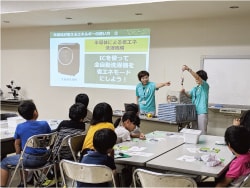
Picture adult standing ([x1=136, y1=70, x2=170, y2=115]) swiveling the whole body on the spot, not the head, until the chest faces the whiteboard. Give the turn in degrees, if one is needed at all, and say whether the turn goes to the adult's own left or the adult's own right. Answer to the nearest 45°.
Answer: approximately 90° to the adult's own left

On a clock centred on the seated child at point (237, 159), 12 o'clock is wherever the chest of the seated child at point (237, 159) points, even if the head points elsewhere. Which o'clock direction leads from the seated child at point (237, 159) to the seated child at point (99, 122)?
the seated child at point (99, 122) is roughly at 11 o'clock from the seated child at point (237, 159).

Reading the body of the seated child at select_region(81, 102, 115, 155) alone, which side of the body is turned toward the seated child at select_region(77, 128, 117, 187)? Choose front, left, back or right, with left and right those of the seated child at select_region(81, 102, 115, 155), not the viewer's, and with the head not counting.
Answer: back

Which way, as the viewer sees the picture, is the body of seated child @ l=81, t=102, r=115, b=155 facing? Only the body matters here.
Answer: away from the camera

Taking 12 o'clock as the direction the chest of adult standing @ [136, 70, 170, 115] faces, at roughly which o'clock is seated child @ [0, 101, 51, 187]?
The seated child is roughly at 1 o'clock from the adult standing.

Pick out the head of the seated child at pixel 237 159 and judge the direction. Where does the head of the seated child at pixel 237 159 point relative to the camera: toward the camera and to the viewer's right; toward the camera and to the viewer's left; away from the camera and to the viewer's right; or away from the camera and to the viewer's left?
away from the camera and to the viewer's left

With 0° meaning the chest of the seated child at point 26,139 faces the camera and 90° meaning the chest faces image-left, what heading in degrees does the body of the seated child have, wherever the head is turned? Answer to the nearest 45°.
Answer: approximately 135°

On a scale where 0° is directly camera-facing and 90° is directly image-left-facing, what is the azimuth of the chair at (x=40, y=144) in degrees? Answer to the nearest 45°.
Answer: approximately 135°

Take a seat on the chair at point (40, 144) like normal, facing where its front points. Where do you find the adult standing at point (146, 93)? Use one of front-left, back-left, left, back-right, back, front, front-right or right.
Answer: right

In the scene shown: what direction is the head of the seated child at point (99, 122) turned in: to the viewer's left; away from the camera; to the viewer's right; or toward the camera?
away from the camera

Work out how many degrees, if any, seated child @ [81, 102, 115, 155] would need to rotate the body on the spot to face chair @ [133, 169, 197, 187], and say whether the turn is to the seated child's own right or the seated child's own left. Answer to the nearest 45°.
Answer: approximately 135° to the seated child's own right

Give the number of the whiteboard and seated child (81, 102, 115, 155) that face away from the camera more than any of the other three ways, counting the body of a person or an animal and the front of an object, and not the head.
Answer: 1

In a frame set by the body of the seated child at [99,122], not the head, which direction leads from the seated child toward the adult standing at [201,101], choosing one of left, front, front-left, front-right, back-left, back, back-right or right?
front-right

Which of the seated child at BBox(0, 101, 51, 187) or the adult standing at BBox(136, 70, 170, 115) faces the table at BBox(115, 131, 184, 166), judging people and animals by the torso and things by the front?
the adult standing

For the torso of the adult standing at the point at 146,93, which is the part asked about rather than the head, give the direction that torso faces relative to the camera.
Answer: toward the camera

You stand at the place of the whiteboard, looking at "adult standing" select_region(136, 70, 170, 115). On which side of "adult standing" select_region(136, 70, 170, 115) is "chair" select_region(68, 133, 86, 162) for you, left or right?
left

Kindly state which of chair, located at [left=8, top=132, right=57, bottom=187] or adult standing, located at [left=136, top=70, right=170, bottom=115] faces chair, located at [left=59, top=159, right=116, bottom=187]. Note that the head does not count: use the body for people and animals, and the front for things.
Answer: the adult standing

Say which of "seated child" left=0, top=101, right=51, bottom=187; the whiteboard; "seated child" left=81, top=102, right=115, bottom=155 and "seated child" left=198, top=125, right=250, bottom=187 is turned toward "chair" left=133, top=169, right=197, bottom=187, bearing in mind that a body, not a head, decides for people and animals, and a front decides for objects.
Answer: the whiteboard

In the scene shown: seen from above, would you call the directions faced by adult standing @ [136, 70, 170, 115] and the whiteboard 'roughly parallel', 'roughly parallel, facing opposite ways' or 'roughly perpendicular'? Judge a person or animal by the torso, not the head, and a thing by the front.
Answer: roughly parallel
